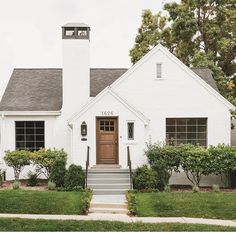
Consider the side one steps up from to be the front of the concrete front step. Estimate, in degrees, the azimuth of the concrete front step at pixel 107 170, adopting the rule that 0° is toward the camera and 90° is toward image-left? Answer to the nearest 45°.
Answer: approximately 0°

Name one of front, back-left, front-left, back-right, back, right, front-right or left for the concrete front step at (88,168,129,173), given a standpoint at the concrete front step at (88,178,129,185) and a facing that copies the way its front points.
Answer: back

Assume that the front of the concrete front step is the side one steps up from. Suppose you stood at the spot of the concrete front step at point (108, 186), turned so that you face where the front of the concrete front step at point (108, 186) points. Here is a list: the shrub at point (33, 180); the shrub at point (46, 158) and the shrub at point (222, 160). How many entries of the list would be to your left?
1

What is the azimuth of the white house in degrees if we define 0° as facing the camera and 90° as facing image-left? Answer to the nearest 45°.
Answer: approximately 0°

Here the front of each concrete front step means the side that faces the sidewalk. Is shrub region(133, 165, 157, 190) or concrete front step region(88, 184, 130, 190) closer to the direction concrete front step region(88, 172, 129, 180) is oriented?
the concrete front step

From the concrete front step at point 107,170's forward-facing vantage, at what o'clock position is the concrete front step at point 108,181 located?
the concrete front step at point 108,181 is roughly at 12 o'clock from the concrete front step at point 107,170.

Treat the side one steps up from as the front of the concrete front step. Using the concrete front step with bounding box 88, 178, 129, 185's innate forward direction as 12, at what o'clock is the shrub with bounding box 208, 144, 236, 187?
The shrub is roughly at 9 o'clock from the concrete front step.

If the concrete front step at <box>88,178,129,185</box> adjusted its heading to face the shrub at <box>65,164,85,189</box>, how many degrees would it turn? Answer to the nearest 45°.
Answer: approximately 45° to its right

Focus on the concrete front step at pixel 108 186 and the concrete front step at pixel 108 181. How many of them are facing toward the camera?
2
